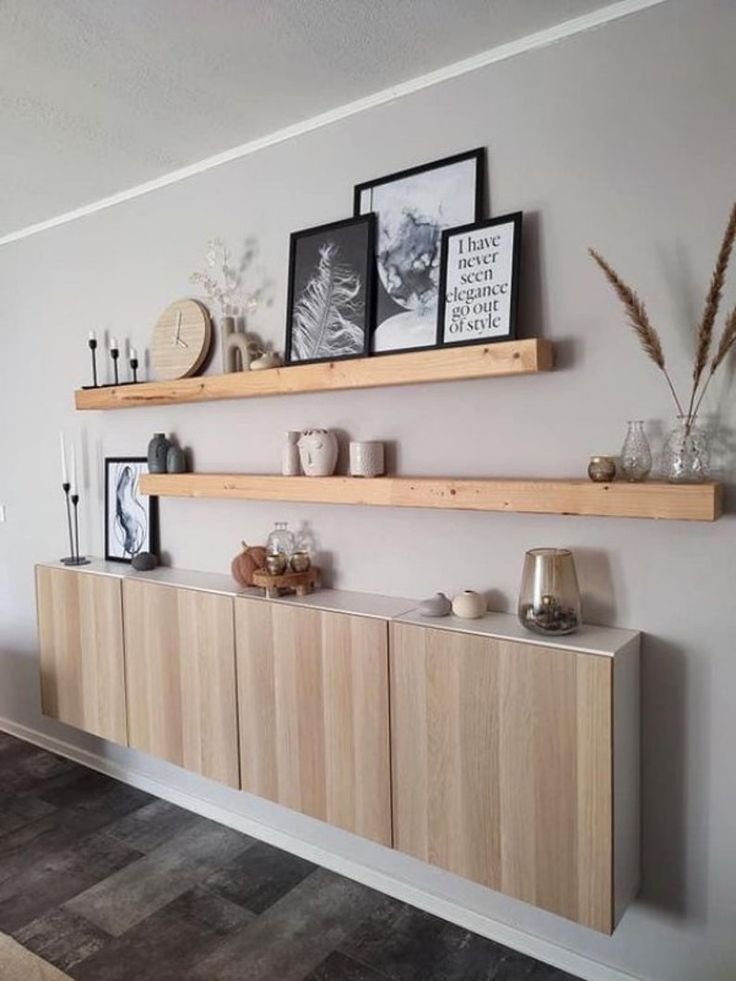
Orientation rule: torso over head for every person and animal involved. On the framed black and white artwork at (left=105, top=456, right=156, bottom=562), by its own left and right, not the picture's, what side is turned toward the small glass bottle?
left

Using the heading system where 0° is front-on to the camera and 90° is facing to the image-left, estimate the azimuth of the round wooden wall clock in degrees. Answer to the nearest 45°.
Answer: approximately 45°

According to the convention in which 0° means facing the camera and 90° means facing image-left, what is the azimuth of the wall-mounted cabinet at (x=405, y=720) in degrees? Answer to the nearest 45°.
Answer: approximately 45°

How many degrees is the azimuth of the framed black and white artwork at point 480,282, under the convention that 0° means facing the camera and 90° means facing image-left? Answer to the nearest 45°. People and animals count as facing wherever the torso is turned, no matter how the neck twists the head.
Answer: approximately 45°

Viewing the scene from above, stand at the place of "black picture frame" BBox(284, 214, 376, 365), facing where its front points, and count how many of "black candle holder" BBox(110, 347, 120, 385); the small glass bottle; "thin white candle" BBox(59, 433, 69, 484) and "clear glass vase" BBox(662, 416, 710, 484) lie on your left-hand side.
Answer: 2
